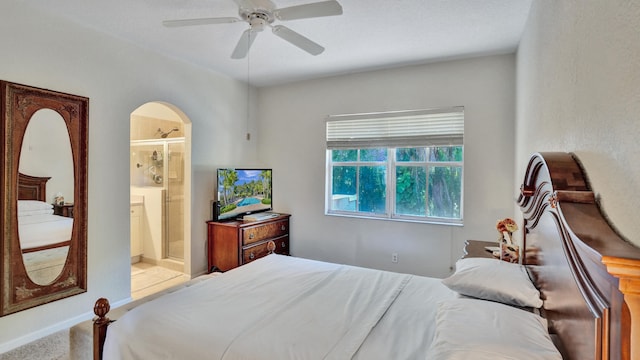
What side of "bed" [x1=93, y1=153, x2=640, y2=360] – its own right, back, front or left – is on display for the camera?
left

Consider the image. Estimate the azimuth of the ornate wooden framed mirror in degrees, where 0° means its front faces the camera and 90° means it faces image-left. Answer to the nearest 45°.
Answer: approximately 315°

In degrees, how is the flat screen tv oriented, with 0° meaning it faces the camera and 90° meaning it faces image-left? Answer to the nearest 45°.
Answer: approximately 315°

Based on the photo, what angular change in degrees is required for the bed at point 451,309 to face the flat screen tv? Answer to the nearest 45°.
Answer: approximately 45° to its right

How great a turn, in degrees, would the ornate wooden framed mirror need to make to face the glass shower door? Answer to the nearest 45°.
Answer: approximately 90° to its left

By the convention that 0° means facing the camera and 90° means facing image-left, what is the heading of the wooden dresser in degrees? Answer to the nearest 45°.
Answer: approximately 315°

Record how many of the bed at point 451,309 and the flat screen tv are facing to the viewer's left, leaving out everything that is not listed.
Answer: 1

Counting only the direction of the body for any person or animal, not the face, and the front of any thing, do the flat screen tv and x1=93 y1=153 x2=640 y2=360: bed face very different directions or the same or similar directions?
very different directions

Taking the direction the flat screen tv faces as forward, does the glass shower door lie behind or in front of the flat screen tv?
behind
